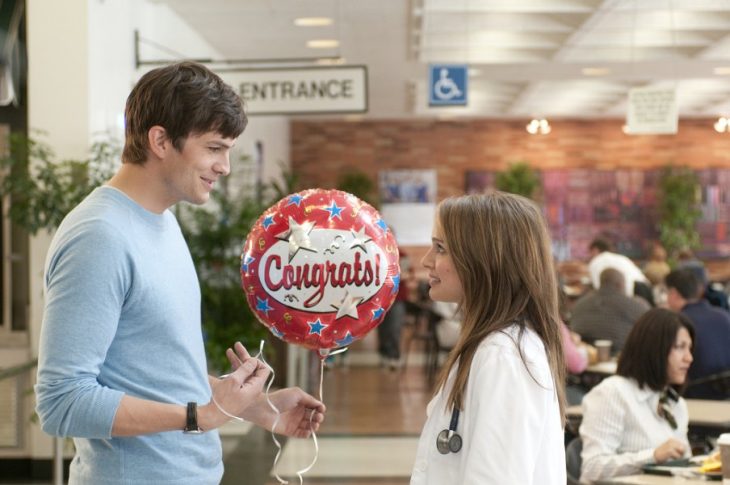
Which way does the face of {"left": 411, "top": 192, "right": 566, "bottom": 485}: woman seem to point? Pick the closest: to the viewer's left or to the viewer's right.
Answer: to the viewer's left

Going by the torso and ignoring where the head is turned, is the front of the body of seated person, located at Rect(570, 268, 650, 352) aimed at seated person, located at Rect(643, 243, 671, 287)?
yes

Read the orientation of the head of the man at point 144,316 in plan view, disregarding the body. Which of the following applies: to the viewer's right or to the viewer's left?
to the viewer's right

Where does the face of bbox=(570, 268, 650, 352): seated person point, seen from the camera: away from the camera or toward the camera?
away from the camera

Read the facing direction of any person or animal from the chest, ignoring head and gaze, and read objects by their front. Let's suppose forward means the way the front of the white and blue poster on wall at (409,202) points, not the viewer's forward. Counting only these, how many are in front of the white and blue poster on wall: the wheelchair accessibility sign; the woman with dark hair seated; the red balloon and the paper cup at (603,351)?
4

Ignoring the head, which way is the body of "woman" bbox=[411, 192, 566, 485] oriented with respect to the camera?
to the viewer's left

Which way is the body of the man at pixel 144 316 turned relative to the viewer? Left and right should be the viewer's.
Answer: facing to the right of the viewer

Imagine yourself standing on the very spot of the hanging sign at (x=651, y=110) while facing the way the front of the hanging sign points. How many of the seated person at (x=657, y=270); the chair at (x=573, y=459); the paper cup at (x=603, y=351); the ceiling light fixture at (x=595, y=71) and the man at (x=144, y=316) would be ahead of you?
3

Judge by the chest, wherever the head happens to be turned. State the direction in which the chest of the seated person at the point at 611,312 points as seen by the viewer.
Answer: away from the camera

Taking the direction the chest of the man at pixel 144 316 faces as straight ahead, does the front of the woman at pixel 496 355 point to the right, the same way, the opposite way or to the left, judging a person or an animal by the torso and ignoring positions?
the opposite way

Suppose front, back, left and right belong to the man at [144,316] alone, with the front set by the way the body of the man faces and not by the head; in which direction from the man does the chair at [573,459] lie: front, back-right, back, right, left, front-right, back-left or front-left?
front-left

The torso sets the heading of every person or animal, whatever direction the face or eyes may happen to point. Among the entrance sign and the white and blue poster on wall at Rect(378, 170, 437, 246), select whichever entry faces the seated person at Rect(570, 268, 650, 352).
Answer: the white and blue poster on wall
